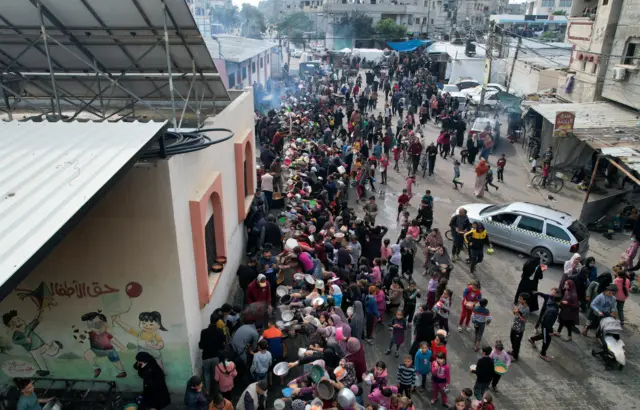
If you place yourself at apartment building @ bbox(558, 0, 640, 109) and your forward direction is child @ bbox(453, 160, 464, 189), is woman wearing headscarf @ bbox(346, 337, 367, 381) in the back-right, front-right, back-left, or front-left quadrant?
front-left

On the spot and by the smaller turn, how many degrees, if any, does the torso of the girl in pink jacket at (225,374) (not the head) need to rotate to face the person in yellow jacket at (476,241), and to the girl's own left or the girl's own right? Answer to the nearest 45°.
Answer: approximately 45° to the girl's own right

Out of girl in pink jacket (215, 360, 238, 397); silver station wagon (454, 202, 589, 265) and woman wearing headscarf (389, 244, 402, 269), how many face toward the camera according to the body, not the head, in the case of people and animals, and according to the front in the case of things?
0
